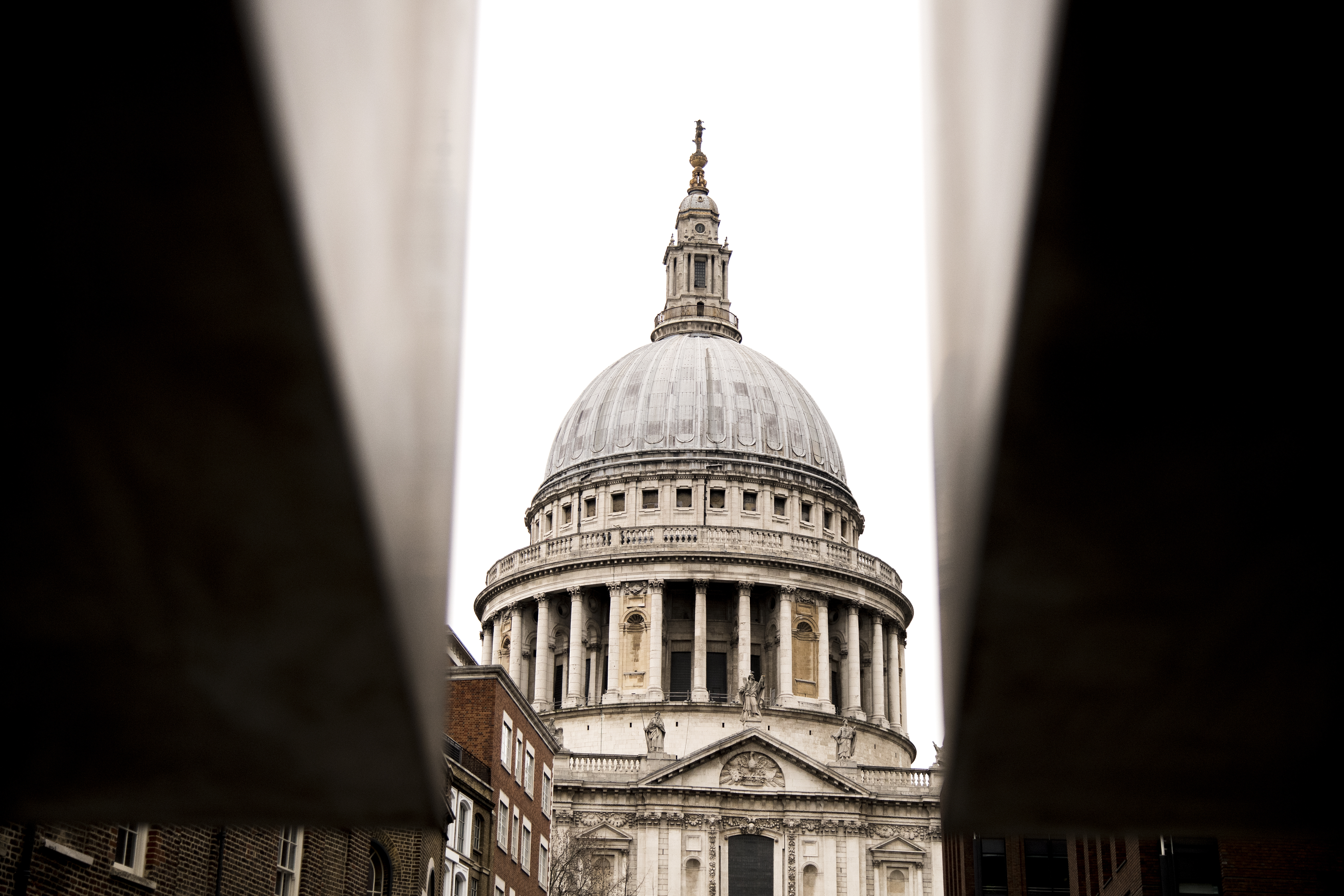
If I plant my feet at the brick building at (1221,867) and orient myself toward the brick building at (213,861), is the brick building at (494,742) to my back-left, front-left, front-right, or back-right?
front-right

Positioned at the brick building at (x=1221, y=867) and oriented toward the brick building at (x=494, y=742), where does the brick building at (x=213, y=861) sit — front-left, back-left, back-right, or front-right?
front-left

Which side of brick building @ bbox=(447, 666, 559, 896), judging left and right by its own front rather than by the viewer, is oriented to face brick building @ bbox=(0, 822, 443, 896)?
right

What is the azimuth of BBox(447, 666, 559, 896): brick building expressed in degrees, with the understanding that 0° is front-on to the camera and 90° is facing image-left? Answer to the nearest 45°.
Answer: approximately 270°

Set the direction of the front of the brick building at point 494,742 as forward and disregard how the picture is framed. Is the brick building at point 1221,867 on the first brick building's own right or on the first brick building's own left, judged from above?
on the first brick building's own right
